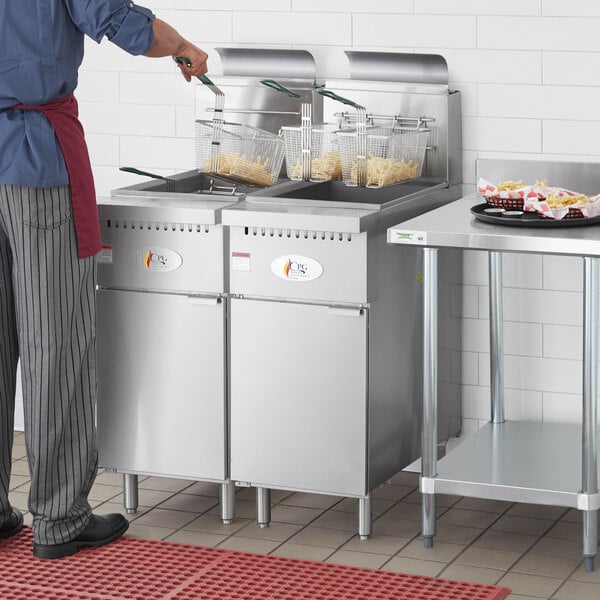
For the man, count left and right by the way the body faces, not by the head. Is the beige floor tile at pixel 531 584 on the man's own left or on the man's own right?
on the man's own right

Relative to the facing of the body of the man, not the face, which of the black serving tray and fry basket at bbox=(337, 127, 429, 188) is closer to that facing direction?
the fry basket

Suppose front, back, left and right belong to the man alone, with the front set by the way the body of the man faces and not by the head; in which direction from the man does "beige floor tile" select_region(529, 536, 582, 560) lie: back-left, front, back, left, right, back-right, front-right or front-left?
front-right

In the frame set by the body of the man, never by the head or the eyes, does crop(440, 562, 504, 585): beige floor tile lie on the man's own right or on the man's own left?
on the man's own right

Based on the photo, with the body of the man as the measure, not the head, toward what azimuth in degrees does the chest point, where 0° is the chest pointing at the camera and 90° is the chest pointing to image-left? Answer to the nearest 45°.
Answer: approximately 225°
